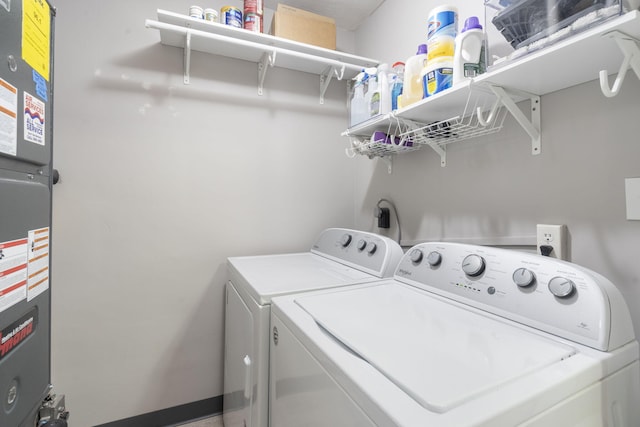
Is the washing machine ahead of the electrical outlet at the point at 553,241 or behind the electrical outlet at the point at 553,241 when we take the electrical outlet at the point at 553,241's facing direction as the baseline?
ahead

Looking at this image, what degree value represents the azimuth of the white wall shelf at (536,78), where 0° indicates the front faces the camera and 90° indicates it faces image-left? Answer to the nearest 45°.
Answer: approximately 45°

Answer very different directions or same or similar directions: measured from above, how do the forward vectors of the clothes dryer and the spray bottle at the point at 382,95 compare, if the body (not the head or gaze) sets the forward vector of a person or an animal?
same or similar directions

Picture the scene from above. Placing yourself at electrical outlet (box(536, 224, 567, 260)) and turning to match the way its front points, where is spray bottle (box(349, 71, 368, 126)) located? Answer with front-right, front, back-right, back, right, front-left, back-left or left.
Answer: front-right

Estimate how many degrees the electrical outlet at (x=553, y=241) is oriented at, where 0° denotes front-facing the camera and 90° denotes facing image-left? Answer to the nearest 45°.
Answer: approximately 45°

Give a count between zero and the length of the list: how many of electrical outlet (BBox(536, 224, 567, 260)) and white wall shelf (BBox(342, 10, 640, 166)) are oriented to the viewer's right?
0

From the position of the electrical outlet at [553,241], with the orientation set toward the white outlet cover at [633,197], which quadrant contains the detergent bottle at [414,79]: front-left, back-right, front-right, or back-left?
back-right

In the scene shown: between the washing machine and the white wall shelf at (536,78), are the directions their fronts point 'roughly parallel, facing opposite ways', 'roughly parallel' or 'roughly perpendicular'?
roughly parallel

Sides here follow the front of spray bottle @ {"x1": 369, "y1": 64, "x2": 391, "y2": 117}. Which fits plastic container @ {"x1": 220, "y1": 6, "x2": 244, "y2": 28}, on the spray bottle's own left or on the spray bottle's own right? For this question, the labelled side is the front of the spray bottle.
on the spray bottle's own right

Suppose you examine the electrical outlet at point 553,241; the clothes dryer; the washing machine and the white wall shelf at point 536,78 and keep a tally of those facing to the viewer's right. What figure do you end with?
0

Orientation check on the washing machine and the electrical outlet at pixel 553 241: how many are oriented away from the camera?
0

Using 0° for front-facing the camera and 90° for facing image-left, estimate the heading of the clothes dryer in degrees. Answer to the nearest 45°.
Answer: approximately 45°
